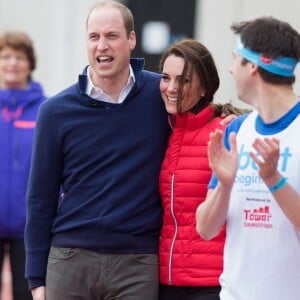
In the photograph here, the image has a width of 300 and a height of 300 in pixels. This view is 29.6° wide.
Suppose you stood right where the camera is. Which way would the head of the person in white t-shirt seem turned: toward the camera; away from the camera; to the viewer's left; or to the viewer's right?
to the viewer's left

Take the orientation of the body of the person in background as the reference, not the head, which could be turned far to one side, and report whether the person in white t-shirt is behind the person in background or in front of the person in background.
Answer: in front

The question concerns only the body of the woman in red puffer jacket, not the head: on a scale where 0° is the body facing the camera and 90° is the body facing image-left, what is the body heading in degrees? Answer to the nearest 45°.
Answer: approximately 45°

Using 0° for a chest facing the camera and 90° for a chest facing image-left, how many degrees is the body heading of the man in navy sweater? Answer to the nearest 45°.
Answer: approximately 0°

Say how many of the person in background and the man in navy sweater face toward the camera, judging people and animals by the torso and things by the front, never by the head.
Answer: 2

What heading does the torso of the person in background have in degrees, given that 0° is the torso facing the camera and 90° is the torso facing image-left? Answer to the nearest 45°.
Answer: approximately 0°

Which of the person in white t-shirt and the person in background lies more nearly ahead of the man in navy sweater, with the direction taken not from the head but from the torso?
the person in white t-shirt
